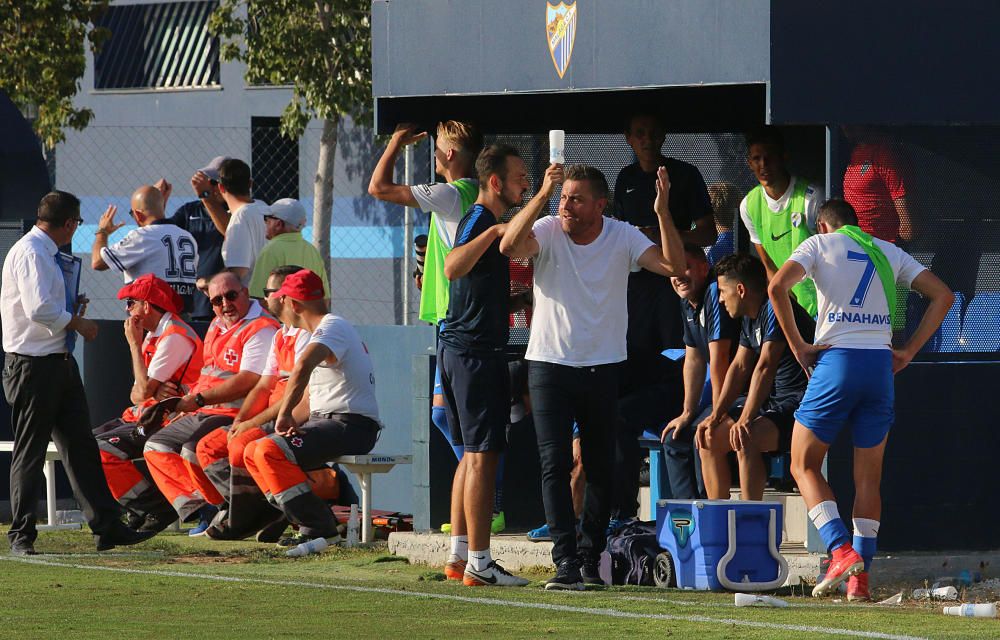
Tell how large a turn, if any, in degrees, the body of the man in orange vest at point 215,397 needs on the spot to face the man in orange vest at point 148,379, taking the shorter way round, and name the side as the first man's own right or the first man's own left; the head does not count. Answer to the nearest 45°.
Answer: approximately 90° to the first man's own right

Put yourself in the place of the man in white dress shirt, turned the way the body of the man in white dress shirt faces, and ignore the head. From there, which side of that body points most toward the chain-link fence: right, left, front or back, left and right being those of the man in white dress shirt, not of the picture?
left

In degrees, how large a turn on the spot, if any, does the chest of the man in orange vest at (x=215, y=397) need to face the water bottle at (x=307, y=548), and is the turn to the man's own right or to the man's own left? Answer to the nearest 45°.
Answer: approximately 90° to the man's own left

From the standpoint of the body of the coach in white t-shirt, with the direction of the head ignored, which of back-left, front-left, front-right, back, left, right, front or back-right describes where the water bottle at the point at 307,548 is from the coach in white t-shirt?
back-right

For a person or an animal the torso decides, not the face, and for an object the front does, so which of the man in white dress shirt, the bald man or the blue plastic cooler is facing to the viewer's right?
the man in white dress shirt

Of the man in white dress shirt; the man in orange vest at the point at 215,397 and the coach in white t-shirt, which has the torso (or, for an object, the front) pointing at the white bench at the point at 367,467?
the man in white dress shirt

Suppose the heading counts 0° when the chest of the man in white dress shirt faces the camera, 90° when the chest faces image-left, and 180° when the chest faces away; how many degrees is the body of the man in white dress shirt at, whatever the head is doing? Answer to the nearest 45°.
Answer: approximately 270°
